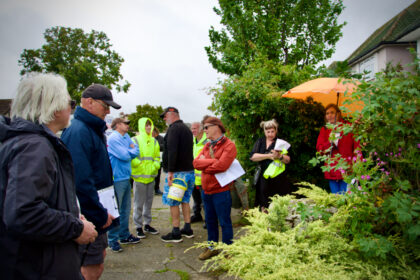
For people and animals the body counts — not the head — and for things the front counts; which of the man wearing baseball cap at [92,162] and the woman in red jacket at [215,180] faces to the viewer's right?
the man wearing baseball cap

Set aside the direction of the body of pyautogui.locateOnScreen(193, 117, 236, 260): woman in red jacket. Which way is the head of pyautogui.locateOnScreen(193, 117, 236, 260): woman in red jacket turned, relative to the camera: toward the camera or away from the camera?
toward the camera

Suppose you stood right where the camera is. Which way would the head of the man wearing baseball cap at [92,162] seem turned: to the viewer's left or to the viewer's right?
to the viewer's right

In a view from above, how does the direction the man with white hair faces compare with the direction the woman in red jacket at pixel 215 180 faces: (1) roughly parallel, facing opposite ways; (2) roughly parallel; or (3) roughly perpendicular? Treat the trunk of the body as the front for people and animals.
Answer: roughly parallel, facing opposite ways

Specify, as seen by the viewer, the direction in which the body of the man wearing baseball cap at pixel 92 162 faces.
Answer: to the viewer's right

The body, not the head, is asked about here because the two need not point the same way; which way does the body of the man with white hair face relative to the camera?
to the viewer's right

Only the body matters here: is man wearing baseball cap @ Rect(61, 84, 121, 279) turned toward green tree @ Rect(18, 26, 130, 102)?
no

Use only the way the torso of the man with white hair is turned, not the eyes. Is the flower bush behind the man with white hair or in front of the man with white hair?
in front

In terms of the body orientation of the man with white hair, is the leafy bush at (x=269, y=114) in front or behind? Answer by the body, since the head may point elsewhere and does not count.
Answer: in front

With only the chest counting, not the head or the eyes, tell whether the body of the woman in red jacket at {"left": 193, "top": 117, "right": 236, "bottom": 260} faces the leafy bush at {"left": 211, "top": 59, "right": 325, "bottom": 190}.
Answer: no

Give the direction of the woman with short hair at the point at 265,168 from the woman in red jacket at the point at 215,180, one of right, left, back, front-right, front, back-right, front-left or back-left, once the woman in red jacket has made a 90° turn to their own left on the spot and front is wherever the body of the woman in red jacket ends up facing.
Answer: left

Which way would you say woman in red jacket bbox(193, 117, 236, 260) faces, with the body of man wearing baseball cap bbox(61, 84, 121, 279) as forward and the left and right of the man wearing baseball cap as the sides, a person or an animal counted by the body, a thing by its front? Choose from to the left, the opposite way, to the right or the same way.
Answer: the opposite way

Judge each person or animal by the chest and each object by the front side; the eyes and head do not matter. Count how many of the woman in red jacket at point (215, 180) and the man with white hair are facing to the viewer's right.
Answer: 1

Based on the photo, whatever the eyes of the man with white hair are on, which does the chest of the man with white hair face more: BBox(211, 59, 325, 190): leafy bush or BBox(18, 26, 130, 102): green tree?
the leafy bush

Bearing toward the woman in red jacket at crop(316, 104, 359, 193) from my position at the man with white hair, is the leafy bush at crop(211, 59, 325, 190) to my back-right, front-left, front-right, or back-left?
front-left

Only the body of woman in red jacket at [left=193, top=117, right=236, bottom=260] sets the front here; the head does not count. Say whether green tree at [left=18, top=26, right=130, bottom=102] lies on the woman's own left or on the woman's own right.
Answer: on the woman's own right
